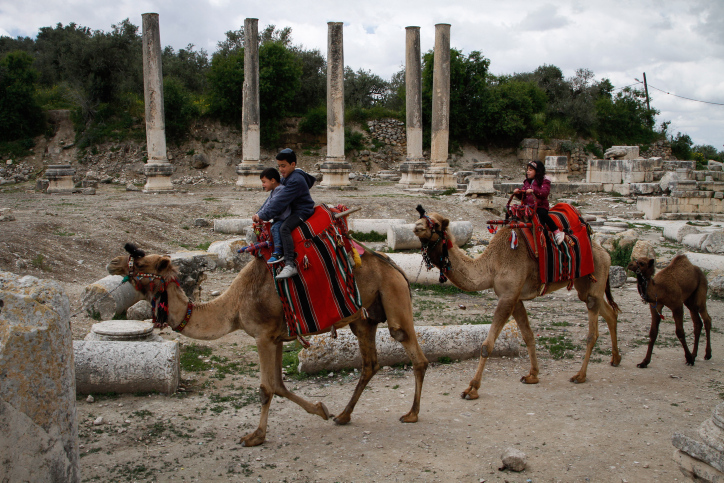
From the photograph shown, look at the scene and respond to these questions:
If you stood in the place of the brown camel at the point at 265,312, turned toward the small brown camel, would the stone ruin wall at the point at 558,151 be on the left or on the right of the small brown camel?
left

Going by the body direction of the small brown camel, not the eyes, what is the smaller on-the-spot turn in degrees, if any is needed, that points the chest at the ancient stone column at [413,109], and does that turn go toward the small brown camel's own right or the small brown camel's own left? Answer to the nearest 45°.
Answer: approximately 90° to the small brown camel's own right

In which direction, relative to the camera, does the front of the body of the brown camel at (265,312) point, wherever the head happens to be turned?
to the viewer's left

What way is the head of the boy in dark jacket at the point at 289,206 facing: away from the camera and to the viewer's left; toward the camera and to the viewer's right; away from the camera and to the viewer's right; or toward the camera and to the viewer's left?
toward the camera and to the viewer's left

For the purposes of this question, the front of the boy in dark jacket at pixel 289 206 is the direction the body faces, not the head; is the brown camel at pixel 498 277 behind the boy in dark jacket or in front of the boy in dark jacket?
behind

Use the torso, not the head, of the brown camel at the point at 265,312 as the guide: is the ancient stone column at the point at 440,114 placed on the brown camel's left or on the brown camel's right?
on the brown camel's right

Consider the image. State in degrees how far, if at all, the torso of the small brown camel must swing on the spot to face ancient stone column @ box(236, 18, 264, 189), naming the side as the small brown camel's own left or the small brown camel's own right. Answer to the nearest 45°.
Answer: approximately 90° to the small brown camel's own right

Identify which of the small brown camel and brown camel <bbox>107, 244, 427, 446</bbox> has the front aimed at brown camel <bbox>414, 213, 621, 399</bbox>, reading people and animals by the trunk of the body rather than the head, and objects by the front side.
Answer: the small brown camel

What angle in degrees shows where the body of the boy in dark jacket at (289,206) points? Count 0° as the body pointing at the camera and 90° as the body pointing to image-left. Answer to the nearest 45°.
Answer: approximately 90°

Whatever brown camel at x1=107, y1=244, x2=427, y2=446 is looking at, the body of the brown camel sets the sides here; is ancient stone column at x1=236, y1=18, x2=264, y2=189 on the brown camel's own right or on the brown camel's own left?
on the brown camel's own right

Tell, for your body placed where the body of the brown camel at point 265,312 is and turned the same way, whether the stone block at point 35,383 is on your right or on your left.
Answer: on your left

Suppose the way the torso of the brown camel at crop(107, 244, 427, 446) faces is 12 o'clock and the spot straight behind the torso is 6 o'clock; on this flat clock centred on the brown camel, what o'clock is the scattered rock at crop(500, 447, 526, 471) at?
The scattered rock is roughly at 7 o'clock from the brown camel.
